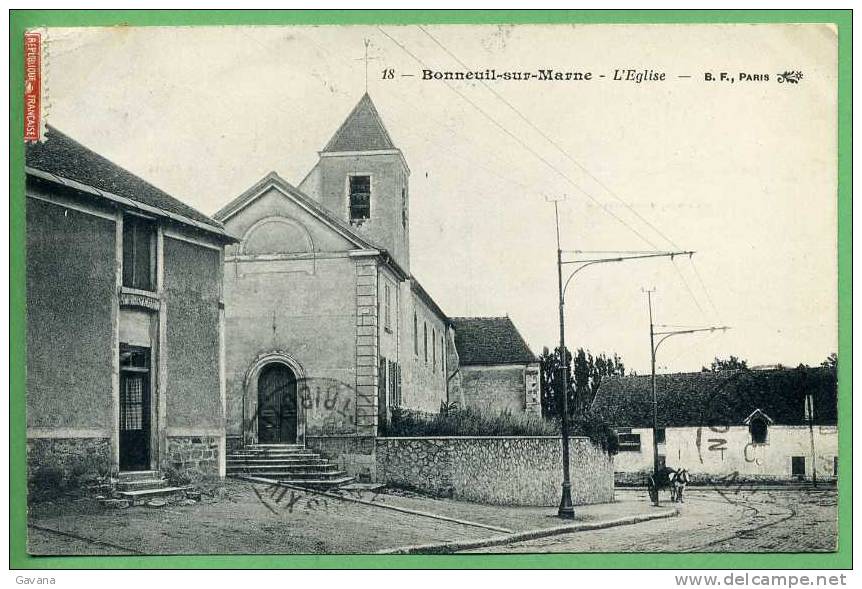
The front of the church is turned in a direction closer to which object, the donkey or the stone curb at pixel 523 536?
the stone curb

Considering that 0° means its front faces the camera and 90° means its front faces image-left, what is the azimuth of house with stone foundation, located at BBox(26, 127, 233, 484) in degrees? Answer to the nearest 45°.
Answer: approximately 315°

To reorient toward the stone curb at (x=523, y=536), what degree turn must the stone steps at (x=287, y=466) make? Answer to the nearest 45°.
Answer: approximately 45° to its left

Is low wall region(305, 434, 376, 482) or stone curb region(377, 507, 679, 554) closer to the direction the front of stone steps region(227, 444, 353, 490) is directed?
the stone curb

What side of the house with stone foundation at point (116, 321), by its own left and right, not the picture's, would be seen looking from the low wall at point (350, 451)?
left

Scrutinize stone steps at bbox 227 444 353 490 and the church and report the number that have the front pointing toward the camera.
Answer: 2

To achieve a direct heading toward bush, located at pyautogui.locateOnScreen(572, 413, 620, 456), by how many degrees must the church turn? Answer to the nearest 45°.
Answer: approximately 135° to its left

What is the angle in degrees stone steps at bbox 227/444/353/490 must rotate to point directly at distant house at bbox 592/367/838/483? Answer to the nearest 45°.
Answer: approximately 90° to its left

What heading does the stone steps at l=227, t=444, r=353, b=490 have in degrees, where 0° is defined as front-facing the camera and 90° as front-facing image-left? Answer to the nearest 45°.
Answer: approximately 0°
